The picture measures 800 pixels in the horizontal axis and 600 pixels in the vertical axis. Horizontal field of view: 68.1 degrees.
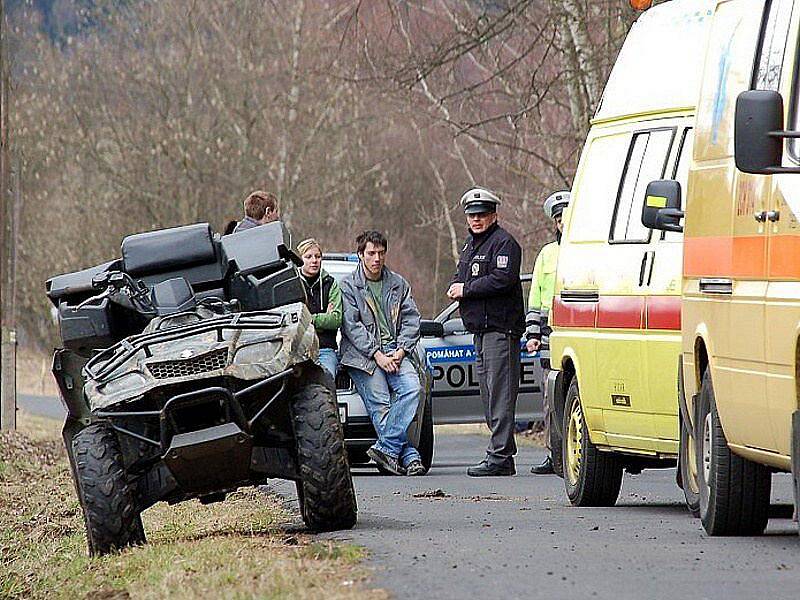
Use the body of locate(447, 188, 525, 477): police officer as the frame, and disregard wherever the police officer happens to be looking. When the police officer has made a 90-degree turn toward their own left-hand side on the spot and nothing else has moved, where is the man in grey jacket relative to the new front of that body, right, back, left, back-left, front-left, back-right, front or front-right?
back-right

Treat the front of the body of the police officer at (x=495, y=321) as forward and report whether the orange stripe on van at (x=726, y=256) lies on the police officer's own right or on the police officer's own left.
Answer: on the police officer's own left

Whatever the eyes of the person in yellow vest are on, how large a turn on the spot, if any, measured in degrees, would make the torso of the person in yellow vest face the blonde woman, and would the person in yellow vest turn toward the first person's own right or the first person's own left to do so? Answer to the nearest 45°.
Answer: approximately 45° to the first person's own right

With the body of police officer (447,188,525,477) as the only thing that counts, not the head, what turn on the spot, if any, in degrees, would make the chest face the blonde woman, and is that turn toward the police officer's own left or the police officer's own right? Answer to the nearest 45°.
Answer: approximately 45° to the police officer's own right

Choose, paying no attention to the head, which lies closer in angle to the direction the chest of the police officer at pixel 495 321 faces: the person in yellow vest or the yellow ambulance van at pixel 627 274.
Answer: the yellow ambulance van

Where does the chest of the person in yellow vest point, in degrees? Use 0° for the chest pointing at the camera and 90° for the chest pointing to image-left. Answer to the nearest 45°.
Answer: approximately 45°

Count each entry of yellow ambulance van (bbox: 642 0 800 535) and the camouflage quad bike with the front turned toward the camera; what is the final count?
2

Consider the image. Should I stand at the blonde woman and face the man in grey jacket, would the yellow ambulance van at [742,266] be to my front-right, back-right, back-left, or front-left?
front-right

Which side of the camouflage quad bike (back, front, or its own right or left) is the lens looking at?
front
